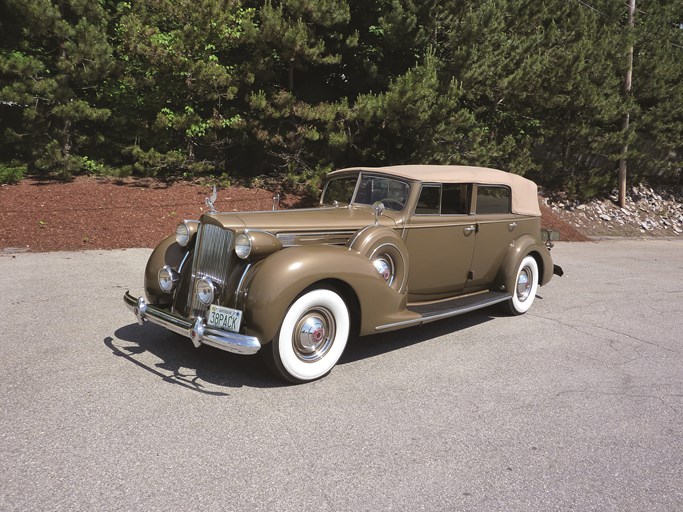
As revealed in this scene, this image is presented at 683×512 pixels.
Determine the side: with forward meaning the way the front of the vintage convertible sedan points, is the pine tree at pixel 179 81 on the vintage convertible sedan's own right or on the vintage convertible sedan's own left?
on the vintage convertible sedan's own right

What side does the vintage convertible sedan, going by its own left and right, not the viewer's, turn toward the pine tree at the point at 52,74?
right

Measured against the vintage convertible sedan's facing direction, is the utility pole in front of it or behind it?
behind

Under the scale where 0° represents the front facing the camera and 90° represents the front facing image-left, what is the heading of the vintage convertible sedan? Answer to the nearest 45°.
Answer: approximately 45°

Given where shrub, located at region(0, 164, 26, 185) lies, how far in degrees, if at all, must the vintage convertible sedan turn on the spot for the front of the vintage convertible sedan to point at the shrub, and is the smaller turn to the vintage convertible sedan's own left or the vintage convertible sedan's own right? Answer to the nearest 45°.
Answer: approximately 90° to the vintage convertible sedan's own right
